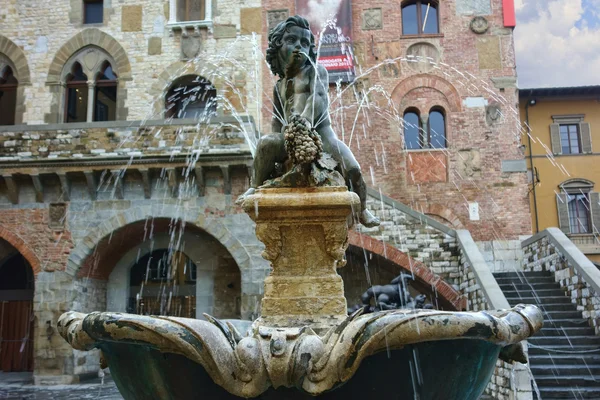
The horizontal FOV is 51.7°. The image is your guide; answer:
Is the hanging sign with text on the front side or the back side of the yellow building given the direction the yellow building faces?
on the front side

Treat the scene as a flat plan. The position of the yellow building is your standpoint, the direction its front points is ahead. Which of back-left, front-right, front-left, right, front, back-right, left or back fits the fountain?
front

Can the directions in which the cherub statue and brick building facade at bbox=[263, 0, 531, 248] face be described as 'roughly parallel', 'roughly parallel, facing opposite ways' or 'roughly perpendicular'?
roughly parallel

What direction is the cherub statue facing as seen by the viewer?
toward the camera

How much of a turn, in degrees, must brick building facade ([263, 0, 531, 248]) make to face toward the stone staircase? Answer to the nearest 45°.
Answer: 0° — it already faces it

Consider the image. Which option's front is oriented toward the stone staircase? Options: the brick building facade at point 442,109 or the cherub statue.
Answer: the brick building facade

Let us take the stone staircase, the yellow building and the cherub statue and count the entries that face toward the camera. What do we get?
3

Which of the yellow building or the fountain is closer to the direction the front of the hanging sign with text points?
the fountain

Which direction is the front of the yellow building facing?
toward the camera

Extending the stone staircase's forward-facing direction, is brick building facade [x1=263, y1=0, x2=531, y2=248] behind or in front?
behind

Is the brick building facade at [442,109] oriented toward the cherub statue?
yes

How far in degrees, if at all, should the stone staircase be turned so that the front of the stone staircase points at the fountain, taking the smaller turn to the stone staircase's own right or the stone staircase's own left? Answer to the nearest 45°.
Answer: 0° — it already faces it

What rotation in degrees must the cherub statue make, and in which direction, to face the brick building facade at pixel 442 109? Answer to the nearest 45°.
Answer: approximately 180°

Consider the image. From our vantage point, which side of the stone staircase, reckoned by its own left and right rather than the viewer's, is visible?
front

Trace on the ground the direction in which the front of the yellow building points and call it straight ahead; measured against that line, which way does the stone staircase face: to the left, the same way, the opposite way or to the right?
the same way

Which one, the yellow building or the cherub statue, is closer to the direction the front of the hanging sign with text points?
the cherub statue

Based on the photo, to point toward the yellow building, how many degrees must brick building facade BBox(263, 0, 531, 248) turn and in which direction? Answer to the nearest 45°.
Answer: approximately 135° to its left
